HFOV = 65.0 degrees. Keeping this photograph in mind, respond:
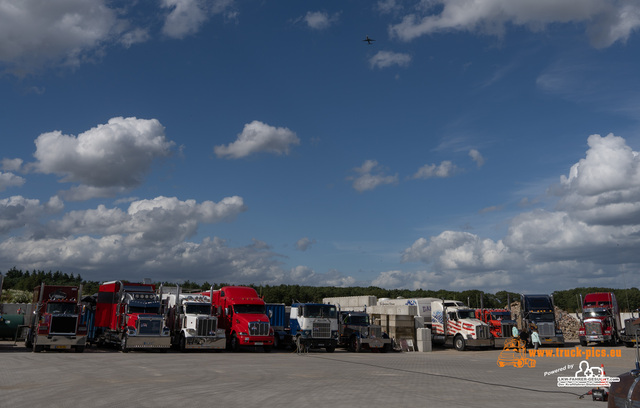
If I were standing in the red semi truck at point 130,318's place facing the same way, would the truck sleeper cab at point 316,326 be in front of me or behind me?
in front

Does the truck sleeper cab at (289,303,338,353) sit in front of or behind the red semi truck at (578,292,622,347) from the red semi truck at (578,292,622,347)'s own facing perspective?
in front

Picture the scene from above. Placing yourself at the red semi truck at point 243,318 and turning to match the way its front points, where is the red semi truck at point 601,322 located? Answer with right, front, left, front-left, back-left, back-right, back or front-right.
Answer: front-left

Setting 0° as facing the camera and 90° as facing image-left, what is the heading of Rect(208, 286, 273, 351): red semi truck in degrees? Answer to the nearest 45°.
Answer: approximately 315°

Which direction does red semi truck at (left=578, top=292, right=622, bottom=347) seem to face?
toward the camera

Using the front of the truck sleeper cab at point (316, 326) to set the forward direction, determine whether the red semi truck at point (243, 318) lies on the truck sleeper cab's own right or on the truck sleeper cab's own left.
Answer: on the truck sleeper cab's own right

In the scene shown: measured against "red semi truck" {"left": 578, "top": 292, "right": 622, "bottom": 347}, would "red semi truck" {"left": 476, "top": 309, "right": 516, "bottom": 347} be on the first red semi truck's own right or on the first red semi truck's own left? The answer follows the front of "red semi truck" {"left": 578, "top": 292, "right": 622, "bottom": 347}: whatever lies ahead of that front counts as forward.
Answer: on the first red semi truck's own right

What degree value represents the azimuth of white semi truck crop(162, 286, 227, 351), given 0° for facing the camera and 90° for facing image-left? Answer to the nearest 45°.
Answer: approximately 315°

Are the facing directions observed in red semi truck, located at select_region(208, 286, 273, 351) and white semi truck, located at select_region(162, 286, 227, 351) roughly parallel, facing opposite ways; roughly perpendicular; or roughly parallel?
roughly parallel

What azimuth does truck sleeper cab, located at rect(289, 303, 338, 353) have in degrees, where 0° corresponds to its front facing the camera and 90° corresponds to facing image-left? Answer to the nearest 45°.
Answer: approximately 0°

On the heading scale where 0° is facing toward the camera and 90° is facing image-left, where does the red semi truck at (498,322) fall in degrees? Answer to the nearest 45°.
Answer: approximately 315°

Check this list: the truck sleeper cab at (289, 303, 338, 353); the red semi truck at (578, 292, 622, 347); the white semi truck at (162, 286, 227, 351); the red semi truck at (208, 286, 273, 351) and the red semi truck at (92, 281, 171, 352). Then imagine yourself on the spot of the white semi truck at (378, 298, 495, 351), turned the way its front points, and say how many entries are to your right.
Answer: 4

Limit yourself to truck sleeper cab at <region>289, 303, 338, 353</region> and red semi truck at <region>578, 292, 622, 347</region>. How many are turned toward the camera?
2

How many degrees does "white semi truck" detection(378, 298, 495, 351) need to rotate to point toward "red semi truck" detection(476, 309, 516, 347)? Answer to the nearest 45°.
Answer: approximately 45° to its left
